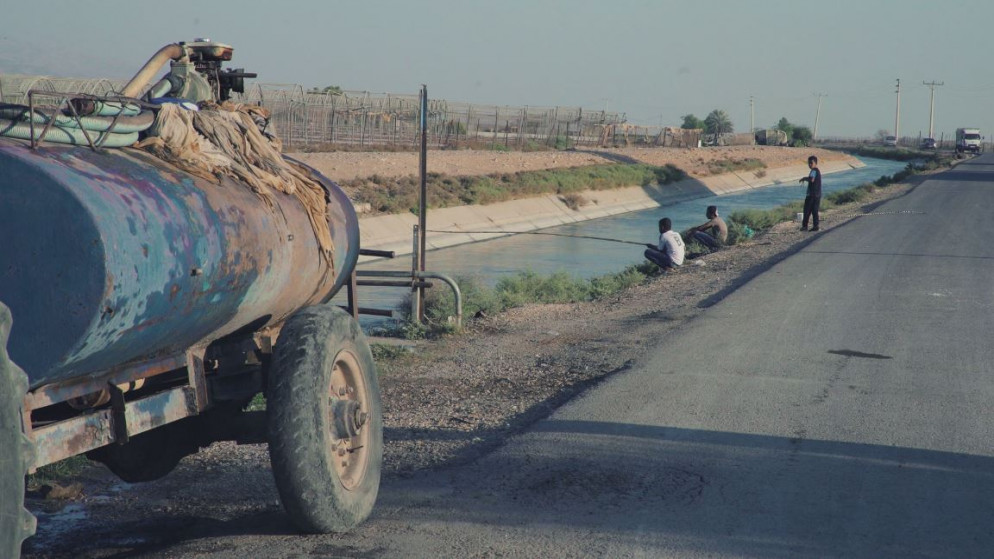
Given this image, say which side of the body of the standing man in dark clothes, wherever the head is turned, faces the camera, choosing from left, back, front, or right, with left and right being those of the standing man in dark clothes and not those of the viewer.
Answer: left

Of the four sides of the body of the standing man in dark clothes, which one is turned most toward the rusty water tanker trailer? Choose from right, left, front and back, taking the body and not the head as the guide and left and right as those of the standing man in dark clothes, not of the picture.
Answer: left

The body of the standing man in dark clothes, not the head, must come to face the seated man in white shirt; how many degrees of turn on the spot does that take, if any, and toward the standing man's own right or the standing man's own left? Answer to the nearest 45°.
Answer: approximately 90° to the standing man's own left
